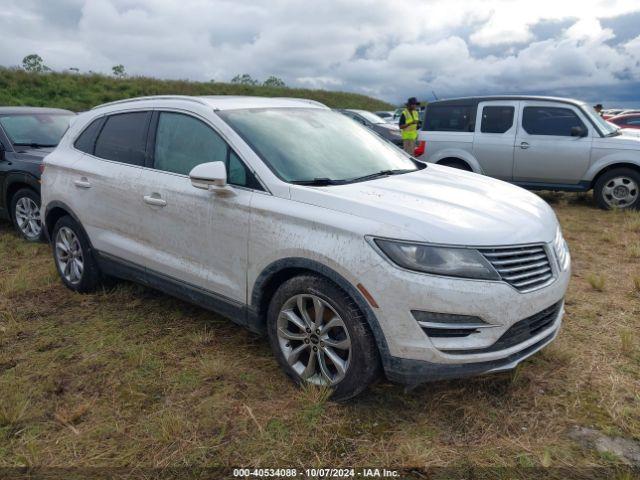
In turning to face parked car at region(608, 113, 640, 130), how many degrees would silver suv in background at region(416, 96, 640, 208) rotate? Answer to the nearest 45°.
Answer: approximately 90° to its left

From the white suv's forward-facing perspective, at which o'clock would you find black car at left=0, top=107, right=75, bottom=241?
The black car is roughly at 6 o'clock from the white suv.

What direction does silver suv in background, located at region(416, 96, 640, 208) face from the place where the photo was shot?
facing to the right of the viewer

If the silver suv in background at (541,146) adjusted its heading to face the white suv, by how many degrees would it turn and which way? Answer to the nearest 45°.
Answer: approximately 90° to its right

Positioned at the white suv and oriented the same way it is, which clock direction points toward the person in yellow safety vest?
The person in yellow safety vest is roughly at 8 o'clock from the white suv.

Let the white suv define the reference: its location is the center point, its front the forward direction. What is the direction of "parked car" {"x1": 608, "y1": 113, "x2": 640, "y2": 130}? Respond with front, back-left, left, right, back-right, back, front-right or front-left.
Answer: left

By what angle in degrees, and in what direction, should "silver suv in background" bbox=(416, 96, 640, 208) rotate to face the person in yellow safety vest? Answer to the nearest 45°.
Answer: approximately 135° to its left

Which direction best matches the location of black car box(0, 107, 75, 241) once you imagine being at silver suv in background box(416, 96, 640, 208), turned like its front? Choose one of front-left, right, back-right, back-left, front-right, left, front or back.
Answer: back-right

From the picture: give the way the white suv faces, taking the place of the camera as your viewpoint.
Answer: facing the viewer and to the right of the viewer

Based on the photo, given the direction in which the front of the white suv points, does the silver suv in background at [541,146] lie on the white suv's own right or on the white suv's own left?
on the white suv's own left
